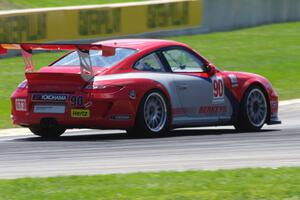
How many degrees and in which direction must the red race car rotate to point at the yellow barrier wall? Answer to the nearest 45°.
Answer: approximately 45° to its left

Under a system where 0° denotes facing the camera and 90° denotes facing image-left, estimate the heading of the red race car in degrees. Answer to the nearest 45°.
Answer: approximately 225°
